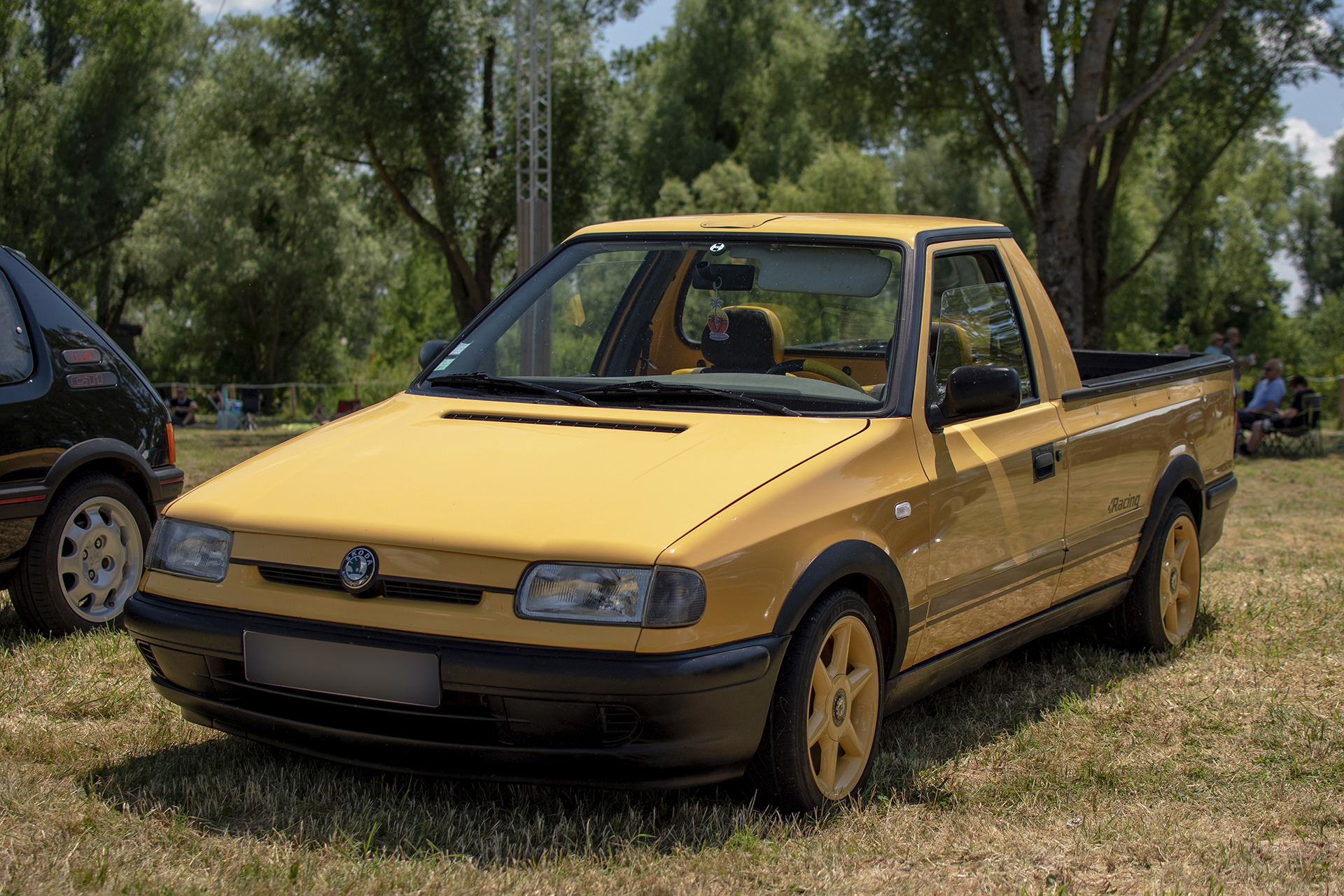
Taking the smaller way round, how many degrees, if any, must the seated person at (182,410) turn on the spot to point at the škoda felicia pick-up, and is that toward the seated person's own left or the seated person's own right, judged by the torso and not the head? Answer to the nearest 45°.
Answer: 0° — they already face it

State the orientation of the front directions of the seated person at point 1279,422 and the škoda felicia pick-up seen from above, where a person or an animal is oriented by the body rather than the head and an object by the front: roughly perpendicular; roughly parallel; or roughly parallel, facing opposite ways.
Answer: roughly perpendicular

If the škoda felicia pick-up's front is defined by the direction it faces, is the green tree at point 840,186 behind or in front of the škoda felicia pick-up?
behind

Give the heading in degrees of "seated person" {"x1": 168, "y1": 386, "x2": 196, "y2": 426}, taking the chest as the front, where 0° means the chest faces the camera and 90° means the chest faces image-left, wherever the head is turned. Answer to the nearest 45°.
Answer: approximately 0°

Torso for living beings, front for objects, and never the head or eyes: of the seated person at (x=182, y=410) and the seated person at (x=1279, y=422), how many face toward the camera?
1

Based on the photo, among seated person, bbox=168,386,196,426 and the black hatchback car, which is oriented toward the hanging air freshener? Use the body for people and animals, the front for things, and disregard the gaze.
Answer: the seated person

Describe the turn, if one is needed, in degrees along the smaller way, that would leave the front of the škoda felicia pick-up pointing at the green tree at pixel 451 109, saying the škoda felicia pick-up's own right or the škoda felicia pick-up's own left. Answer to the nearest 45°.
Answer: approximately 135° to the škoda felicia pick-up's own right

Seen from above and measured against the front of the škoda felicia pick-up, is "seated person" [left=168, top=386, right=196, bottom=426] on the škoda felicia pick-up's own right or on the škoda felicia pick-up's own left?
on the škoda felicia pick-up's own right

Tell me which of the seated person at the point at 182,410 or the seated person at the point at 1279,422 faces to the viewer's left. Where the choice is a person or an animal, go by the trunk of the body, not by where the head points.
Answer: the seated person at the point at 1279,422

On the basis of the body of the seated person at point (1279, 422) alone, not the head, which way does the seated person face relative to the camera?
to the viewer's left

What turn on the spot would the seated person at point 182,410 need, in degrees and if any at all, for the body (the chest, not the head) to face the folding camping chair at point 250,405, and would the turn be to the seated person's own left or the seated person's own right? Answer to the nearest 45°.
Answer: approximately 90° to the seated person's own left
